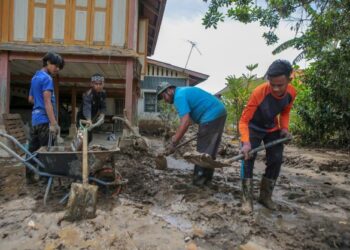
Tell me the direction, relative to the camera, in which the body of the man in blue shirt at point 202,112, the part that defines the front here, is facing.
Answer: to the viewer's left

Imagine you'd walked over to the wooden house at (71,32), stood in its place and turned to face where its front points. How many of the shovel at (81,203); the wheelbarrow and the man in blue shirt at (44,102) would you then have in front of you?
3

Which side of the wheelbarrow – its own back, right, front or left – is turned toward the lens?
right

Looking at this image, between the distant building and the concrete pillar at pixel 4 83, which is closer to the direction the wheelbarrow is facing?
the distant building

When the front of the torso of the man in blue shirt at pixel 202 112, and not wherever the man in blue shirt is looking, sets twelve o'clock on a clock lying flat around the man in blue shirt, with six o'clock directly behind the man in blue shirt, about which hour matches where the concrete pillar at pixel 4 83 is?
The concrete pillar is roughly at 1 o'clock from the man in blue shirt.

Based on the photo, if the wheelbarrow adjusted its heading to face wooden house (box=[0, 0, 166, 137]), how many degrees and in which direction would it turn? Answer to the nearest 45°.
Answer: approximately 90° to its left

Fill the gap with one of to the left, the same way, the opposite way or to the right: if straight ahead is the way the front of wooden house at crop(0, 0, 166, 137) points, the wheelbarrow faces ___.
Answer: to the left
